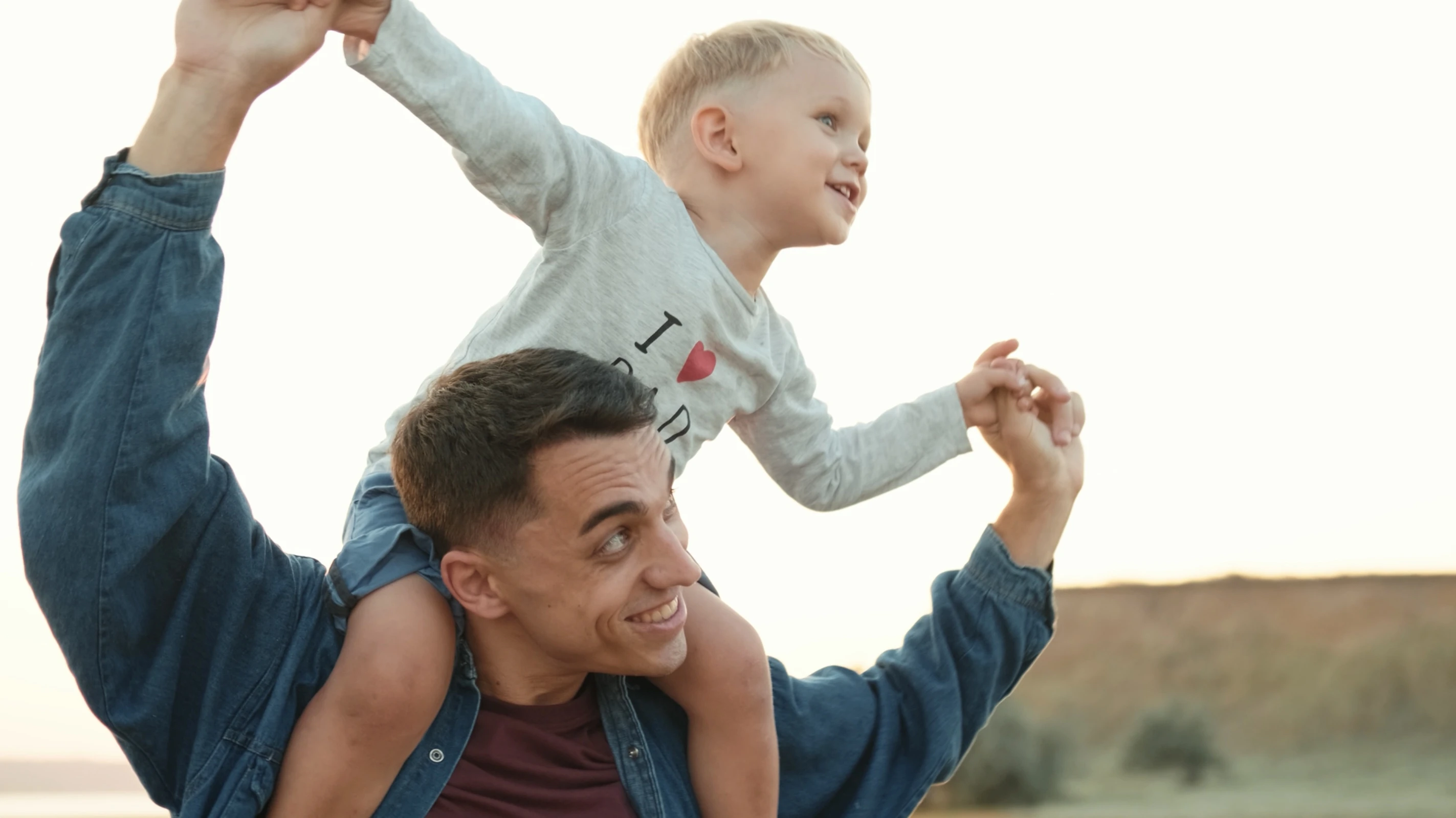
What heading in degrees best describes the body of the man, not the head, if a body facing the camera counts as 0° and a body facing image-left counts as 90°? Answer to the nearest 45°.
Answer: approximately 315°

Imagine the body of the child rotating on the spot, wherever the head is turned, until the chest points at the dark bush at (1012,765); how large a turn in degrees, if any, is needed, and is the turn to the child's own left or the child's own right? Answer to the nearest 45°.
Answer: approximately 135° to the child's own left

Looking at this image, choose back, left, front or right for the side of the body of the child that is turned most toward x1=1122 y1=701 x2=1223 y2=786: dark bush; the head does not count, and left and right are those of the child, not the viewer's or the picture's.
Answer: left

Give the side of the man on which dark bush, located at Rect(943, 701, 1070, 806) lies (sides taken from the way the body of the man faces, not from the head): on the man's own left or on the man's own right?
on the man's own left

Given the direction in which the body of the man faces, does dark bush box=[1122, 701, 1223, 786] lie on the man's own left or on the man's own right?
on the man's own left

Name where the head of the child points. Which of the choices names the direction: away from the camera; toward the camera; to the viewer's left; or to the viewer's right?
to the viewer's right

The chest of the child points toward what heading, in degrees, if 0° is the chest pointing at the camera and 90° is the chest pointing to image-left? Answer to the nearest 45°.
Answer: approximately 315°
